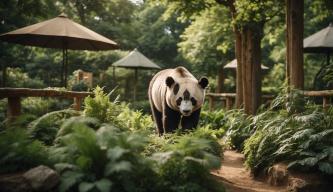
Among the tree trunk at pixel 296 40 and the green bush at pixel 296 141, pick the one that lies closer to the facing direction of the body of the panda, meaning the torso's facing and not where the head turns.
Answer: the green bush

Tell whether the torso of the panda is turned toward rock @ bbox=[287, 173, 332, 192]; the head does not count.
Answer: yes

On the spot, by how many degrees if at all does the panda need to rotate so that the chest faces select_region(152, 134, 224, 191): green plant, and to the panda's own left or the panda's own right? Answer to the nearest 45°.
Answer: approximately 45° to the panda's own right

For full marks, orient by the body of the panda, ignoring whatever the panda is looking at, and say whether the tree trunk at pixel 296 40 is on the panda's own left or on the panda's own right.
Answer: on the panda's own left

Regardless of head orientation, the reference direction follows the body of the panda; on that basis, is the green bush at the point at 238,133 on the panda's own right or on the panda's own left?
on the panda's own left

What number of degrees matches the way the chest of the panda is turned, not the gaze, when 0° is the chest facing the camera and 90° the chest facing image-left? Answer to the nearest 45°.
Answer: approximately 315°

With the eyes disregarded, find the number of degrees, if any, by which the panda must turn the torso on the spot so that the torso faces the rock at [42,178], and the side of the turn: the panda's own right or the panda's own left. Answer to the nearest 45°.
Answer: approximately 45° to the panda's own right
